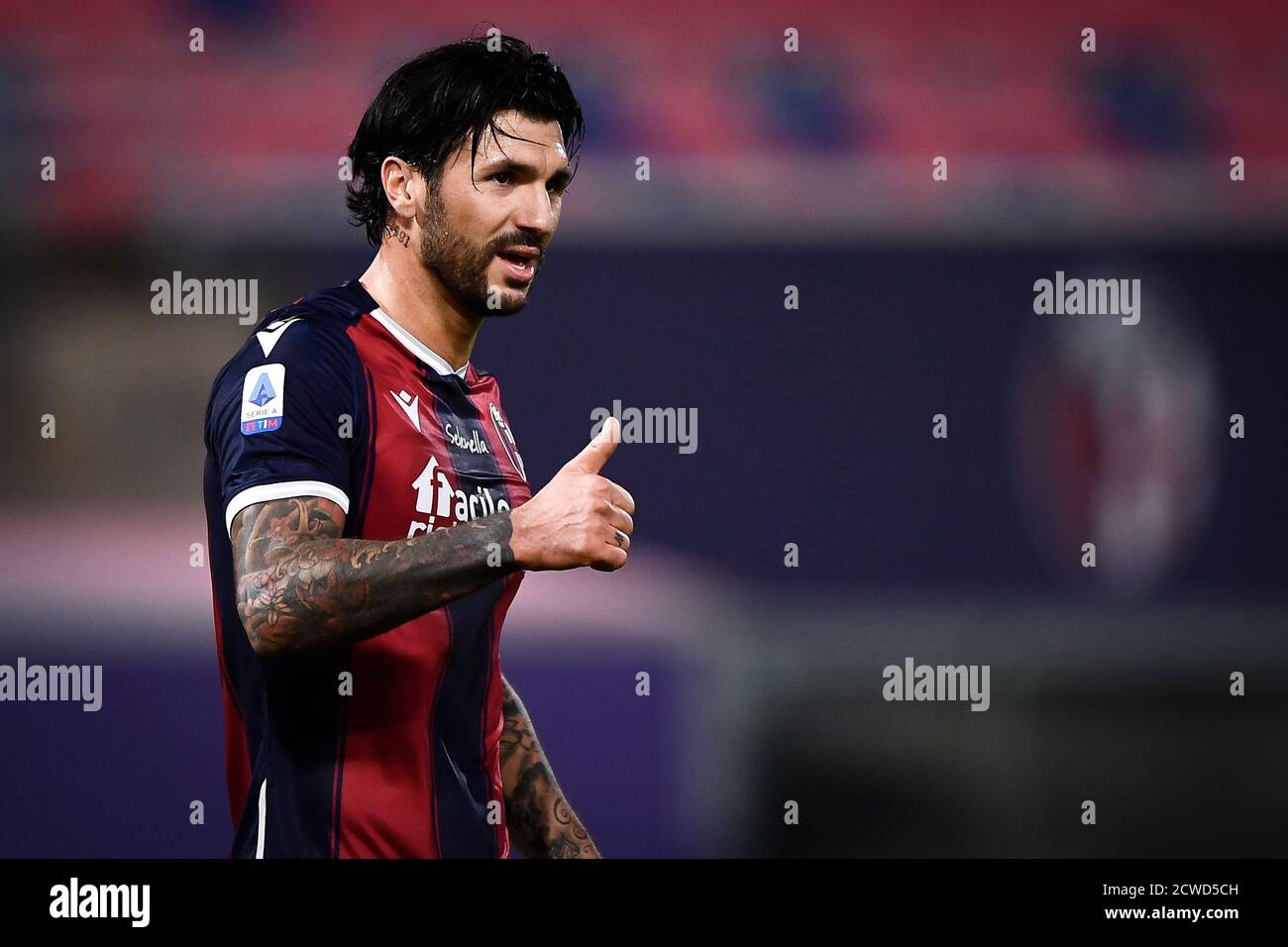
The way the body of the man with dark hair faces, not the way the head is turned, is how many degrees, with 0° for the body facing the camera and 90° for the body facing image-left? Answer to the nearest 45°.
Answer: approximately 315°
